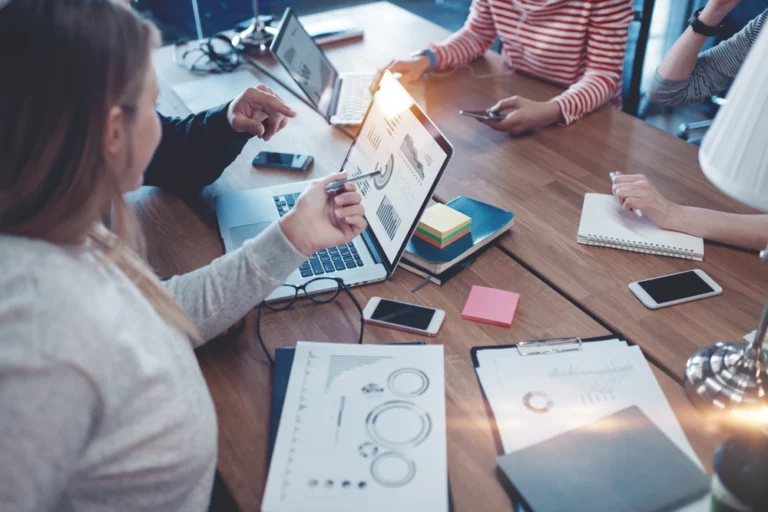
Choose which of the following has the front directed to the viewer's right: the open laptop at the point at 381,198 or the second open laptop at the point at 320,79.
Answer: the second open laptop

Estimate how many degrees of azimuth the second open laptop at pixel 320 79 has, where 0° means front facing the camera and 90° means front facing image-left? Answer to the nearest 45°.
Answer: approximately 270°

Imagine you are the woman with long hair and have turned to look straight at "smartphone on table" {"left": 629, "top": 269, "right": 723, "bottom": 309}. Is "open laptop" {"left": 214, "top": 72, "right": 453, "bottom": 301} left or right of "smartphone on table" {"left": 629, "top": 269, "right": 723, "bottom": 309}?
left

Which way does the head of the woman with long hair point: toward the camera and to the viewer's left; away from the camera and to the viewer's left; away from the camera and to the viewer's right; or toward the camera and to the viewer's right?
away from the camera and to the viewer's right

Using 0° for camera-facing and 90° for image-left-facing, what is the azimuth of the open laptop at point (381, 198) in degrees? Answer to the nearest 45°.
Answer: approximately 90°

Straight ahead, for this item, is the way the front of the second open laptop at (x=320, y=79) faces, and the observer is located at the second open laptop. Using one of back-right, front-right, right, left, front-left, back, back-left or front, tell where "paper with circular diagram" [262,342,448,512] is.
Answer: right
